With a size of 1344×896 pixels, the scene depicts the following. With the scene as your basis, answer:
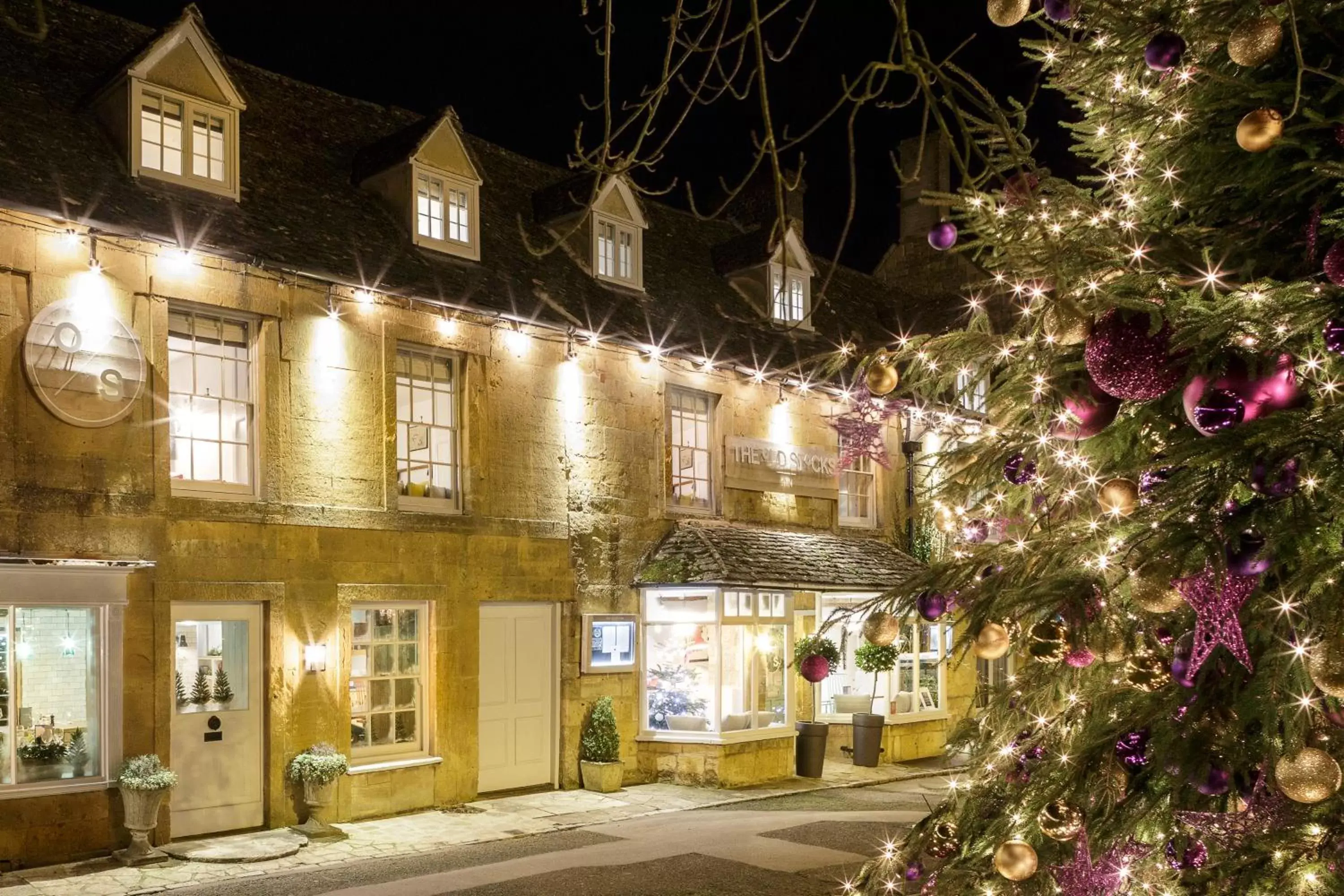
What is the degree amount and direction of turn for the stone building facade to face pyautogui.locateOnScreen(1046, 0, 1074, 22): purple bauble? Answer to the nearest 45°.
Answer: approximately 45° to its right

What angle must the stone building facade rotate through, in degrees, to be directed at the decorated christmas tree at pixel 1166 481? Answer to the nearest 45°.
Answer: approximately 45° to its right

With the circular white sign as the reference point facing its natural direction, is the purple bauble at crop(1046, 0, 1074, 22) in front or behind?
in front

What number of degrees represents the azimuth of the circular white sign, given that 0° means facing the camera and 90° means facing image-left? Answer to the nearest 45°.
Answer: approximately 0°

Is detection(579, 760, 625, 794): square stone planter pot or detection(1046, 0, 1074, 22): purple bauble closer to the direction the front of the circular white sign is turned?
the purple bauble

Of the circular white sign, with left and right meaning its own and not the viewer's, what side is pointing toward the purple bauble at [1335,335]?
front

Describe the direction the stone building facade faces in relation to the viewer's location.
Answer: facing the viewer and to the right of the viewer
